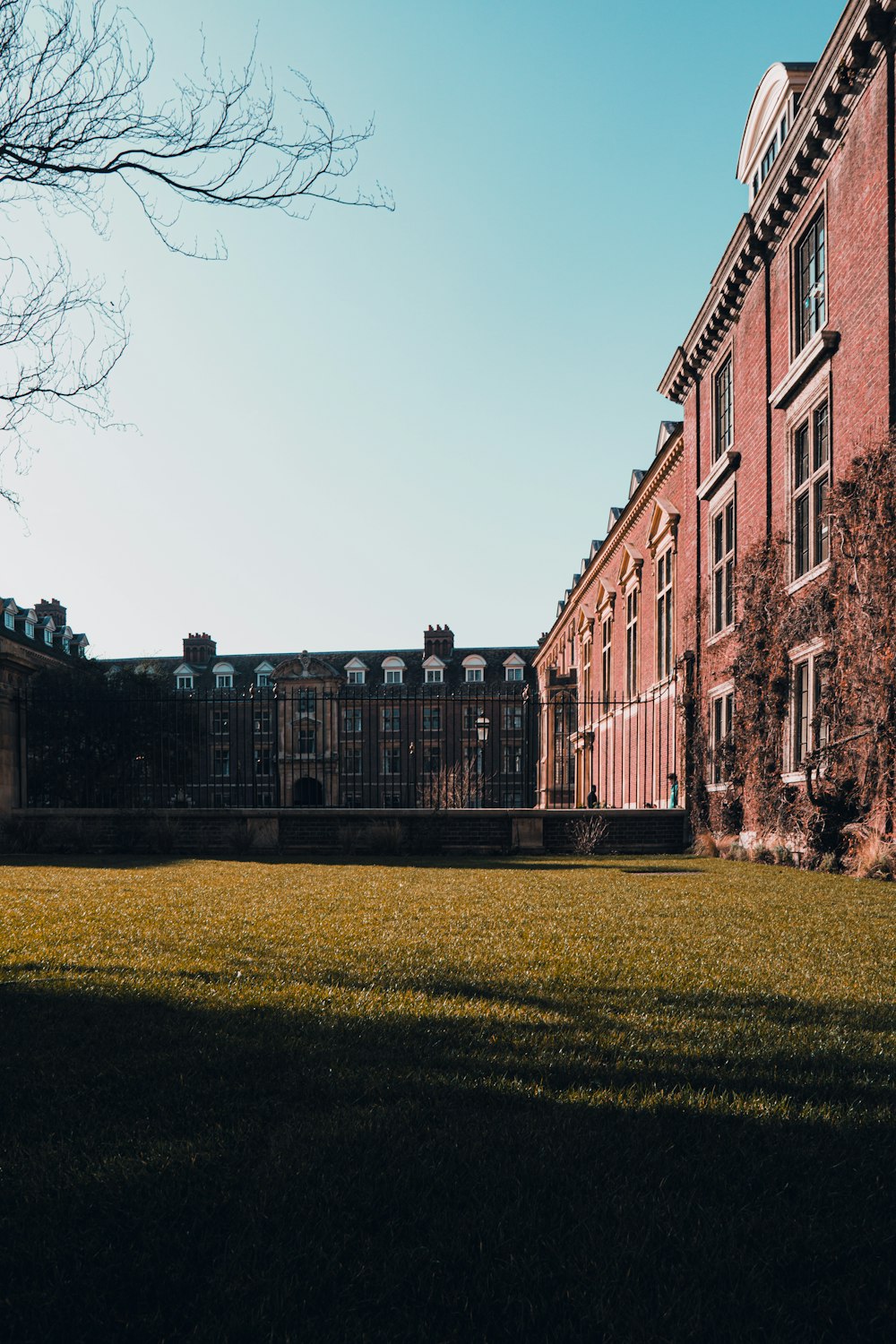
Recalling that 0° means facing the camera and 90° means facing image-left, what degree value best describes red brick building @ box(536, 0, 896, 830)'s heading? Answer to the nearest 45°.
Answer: approximately 90°
